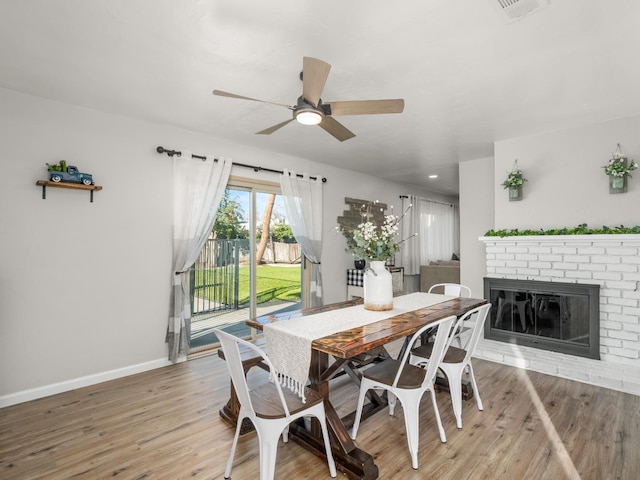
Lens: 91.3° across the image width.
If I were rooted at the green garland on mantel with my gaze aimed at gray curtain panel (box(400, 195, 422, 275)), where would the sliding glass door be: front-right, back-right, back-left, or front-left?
front-left

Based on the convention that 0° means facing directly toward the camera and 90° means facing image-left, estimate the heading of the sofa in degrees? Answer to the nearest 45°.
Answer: approximately 180°

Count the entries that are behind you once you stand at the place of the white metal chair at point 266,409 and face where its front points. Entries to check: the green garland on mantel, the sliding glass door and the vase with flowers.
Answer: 0

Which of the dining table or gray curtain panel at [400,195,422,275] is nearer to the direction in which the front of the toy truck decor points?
the gray curtain panel

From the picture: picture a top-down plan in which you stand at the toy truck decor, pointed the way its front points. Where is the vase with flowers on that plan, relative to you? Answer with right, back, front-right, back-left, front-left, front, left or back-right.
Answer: front-right

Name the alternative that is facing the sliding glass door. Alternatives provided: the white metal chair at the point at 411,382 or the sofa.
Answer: the white metal chair

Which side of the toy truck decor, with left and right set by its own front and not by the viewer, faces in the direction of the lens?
right

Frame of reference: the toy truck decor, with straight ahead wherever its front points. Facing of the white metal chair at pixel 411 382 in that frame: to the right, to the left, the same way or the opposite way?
to the left

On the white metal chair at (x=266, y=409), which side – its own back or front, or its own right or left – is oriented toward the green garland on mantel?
front

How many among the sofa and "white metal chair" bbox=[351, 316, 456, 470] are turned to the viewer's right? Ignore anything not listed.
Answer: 0

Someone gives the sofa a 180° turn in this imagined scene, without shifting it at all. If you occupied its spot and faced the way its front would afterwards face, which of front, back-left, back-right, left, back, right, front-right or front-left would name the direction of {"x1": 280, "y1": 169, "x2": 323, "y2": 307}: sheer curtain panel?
front-right

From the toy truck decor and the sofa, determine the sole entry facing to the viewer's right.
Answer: the toy truck decor

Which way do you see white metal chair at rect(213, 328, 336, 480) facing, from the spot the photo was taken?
facing away from the viewer and to the right of the viewer

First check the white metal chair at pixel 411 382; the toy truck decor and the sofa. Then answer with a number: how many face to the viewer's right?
1
